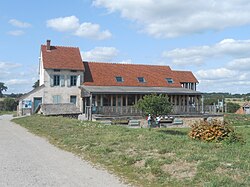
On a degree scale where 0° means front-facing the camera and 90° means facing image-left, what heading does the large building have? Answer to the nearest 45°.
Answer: approximately 0°

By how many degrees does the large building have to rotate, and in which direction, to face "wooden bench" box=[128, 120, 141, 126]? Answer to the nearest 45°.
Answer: approximately 45° to its left

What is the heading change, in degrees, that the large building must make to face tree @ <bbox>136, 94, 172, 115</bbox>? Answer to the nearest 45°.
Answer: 0° — it already faces it
